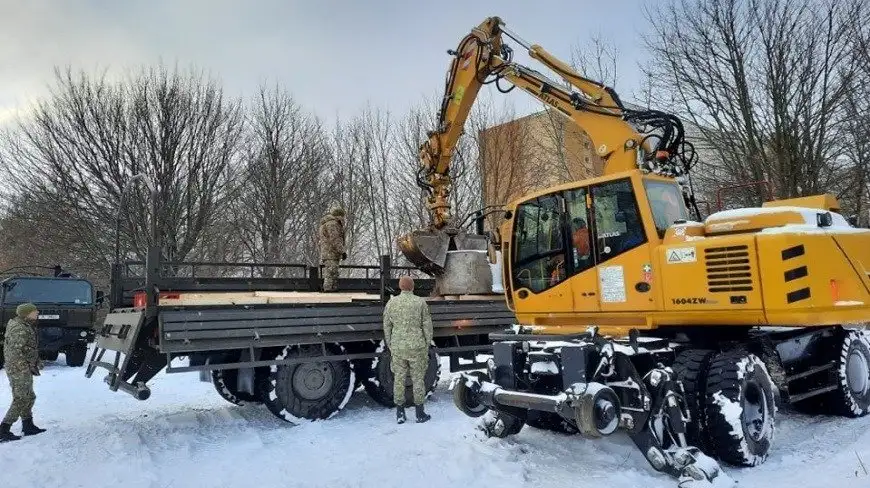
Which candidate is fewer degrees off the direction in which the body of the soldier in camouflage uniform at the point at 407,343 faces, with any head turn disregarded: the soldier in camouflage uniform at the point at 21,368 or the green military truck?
the green military truck

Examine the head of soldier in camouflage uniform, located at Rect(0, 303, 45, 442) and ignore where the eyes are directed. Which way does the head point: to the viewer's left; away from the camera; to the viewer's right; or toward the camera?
to the viewer's right

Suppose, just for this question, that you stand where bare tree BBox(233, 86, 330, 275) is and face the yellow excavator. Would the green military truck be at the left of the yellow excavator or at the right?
right

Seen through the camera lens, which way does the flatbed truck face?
facing away from the viewer and to the right of the viewer

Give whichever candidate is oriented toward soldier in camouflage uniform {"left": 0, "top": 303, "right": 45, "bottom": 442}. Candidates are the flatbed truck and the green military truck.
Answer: the green military truck

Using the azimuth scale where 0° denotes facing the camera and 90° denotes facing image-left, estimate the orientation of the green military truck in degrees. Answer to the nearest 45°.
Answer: approximately 0°

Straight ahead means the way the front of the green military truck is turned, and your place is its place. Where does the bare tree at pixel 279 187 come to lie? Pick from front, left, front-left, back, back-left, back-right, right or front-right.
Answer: back-left

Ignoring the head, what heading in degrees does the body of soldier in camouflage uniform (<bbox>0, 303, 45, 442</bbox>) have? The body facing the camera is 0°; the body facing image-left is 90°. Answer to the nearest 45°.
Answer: approximately 270°

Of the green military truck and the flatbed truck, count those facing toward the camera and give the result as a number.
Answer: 1

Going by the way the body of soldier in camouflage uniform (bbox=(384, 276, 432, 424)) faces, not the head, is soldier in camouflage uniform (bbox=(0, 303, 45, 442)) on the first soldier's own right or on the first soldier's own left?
on the first soldier's own left

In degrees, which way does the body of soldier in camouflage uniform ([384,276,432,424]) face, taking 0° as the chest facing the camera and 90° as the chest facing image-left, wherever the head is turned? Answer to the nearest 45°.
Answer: approximately 180°
